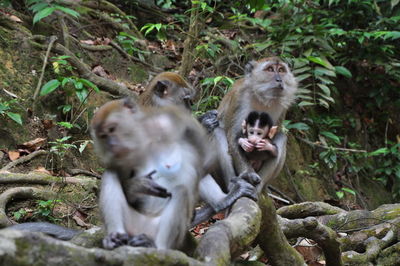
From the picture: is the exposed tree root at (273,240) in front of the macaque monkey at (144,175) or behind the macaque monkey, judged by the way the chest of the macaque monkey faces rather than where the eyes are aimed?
behind

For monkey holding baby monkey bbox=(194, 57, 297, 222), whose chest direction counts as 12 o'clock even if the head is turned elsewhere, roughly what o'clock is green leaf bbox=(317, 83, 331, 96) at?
The green leaf is roughly at 8 o'clock from the monkey holding baby monkey.

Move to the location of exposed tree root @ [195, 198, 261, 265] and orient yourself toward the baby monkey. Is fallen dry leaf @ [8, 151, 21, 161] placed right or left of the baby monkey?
left

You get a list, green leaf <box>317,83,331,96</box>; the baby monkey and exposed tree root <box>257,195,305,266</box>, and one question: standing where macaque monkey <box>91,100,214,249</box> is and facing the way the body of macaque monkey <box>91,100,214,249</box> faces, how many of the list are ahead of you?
0

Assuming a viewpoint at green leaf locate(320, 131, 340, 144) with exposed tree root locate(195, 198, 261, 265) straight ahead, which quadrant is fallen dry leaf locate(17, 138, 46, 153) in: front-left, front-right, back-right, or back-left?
front-right

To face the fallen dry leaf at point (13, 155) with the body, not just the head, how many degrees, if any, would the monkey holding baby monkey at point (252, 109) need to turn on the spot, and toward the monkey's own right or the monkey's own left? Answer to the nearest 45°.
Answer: approximately 135° to the monkey's own right

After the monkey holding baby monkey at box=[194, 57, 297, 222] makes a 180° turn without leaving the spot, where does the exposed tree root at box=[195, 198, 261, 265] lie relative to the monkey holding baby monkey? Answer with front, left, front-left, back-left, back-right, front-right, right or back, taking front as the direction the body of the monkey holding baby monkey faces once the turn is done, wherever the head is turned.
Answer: back-left

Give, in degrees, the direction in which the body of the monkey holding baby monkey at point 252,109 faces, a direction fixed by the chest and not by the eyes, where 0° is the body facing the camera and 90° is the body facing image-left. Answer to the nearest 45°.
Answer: approximately 315°

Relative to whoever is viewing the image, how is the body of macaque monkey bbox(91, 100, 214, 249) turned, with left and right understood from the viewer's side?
facing the viewer and to the left of the viewer

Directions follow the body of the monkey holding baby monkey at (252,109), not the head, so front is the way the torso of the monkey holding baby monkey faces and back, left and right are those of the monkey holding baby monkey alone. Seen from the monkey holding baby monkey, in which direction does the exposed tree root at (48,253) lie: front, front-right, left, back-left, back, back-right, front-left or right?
front-right

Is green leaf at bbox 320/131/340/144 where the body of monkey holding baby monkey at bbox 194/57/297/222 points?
no

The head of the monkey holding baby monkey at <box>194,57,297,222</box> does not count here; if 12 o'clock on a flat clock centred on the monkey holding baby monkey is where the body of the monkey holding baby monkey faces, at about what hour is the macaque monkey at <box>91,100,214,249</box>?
The macaque monkey is roughly at 2 o'clock from the monkey holding baby monkey.
